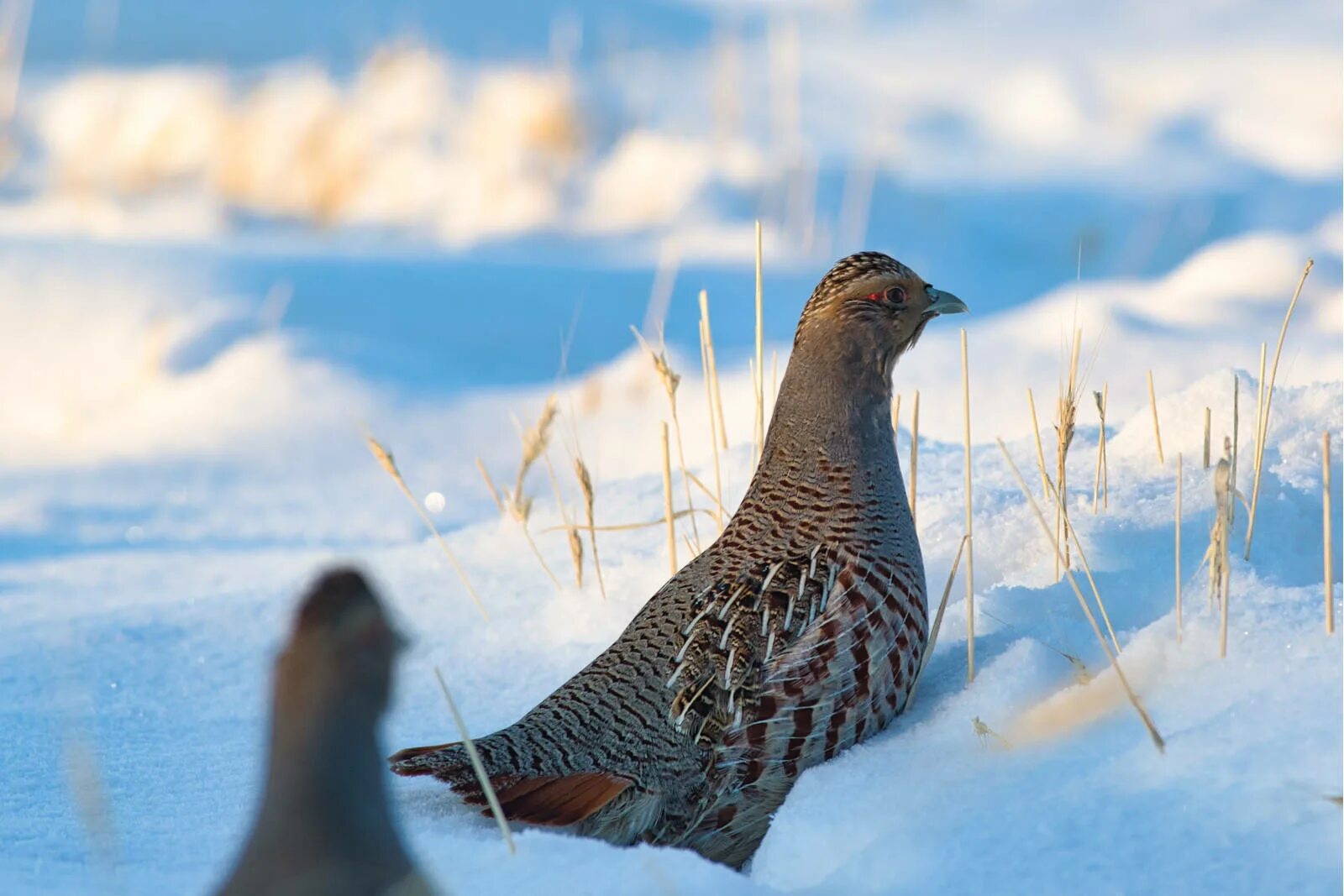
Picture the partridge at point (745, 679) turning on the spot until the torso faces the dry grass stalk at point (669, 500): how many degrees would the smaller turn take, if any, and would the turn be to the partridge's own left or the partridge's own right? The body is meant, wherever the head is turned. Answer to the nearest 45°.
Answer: approximately 90° to the partridge's own left

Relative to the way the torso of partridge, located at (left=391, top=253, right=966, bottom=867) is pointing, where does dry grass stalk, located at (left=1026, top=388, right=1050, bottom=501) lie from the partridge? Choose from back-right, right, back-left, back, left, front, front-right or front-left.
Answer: front-left

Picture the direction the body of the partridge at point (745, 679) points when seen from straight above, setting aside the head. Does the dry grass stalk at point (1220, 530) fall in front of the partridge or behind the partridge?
in front

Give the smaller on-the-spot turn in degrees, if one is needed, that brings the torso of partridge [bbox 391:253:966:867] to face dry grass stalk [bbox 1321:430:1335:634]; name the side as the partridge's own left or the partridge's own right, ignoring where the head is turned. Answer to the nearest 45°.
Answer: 0° — it already faces it

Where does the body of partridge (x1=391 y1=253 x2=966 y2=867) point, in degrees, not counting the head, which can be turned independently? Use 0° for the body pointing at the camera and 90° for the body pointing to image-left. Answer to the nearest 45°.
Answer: approximately 270°

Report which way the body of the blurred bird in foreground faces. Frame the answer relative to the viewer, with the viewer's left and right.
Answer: facing away from the viewer and to the right of the viewer

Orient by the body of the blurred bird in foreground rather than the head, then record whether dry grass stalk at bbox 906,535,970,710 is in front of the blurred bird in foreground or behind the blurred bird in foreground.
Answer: in front

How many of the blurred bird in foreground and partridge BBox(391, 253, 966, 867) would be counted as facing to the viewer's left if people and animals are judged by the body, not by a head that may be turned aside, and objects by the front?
0

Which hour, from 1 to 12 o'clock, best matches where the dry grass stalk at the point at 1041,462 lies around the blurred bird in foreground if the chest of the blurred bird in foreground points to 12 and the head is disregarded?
The dry grass stalk is roughly at 12 o'clock from the blurred bird in foreground.
